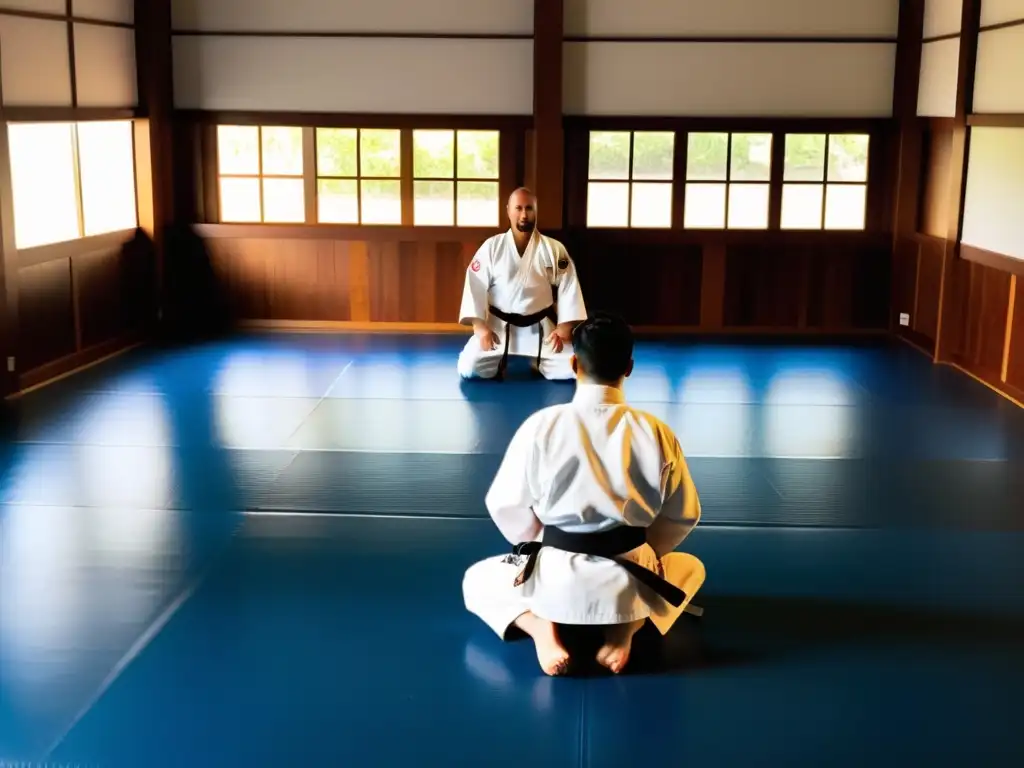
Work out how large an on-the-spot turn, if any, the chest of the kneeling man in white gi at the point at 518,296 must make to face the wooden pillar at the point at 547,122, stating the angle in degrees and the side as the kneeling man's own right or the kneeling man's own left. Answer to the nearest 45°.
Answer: approximately 180°

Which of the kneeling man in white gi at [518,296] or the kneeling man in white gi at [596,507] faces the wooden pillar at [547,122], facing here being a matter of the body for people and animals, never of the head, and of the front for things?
the kneeling man in white gi at [596,507]

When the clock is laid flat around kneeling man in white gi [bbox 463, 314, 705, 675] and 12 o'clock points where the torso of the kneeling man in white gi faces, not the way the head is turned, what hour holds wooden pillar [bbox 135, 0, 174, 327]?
The wooden pillar is roughly at 11 o'clock from the kneeling man in white gi.

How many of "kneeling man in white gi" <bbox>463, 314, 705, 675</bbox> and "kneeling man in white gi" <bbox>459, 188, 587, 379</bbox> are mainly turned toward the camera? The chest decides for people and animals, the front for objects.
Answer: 1

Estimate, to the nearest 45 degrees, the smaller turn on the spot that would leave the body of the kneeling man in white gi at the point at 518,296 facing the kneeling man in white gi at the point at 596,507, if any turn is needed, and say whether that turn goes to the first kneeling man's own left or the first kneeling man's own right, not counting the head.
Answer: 0° — they already face them

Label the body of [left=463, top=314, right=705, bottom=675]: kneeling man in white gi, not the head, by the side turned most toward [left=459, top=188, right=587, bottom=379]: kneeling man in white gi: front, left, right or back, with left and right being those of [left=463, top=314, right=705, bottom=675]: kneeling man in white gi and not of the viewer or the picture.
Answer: front

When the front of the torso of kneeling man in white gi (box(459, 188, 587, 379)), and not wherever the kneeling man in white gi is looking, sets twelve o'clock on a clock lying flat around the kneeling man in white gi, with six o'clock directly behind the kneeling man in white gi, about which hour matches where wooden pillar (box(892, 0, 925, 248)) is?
The wooden pillar is roughly at 8 o'clock from the kneeling man in white gi.

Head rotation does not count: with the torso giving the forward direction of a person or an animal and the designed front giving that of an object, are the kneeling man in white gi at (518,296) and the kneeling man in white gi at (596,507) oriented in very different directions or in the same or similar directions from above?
very different directions

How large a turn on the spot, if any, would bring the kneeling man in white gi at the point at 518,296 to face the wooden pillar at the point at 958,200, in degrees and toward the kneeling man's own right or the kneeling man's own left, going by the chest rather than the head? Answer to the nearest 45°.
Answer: approximately 90° to the kneeling man's own left

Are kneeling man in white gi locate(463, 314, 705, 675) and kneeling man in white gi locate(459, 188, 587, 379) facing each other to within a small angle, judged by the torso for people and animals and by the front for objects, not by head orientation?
yes

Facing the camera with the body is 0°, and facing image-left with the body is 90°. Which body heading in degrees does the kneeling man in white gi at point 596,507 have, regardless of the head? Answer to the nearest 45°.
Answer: approximately 180°
